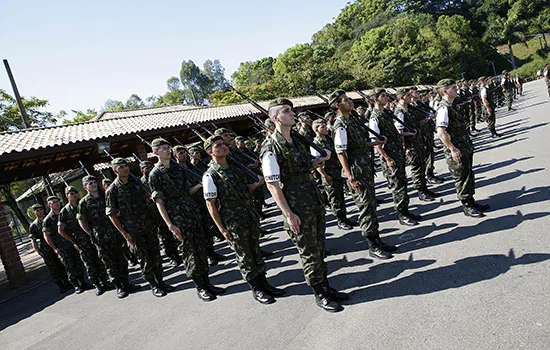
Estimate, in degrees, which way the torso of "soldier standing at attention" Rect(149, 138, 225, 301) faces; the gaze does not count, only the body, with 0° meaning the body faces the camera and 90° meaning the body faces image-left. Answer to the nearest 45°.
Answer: approximately 315°
